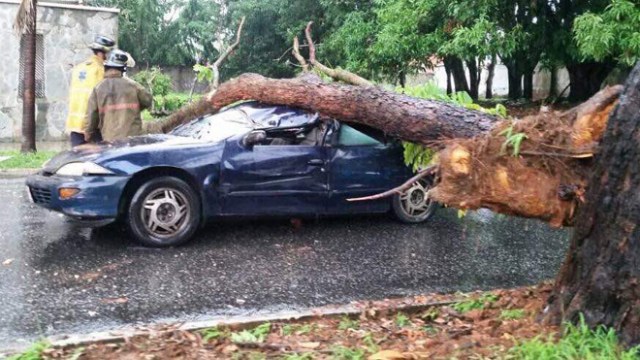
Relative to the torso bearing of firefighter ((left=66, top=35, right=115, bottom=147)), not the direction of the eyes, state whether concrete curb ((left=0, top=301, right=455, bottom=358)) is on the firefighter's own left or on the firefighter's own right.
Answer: on the firefighter's own right

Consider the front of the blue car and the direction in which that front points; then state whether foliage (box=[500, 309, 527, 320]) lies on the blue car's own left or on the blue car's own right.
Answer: on the blue car's own left

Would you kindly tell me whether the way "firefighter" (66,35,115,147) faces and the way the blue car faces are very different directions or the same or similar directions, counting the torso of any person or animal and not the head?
very different directions

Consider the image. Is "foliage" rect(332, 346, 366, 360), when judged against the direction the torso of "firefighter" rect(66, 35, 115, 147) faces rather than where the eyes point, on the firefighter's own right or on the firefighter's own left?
on the firefighter's own right

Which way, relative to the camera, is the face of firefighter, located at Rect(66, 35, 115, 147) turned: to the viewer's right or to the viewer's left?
to the viewer's right
